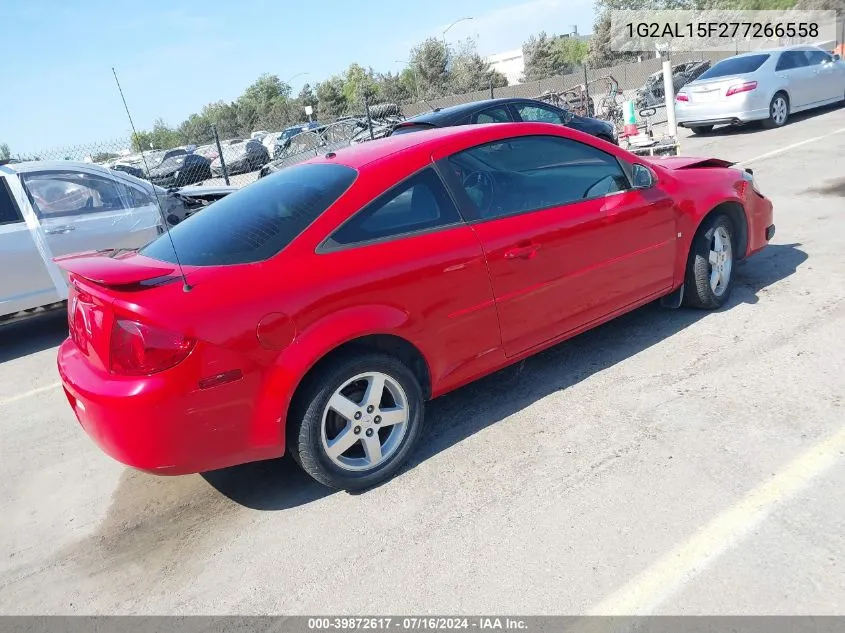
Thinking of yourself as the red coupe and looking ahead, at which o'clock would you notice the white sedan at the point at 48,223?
The white sedan is roughly at 9 o'clock from the red coupe.

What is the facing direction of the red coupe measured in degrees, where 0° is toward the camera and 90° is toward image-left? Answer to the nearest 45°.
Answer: approximately 225°

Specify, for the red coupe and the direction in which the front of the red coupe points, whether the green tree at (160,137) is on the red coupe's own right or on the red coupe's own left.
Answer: on the red coupe's own left

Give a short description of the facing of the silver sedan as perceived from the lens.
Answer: facing away from the viewer and to the right of the viewer
